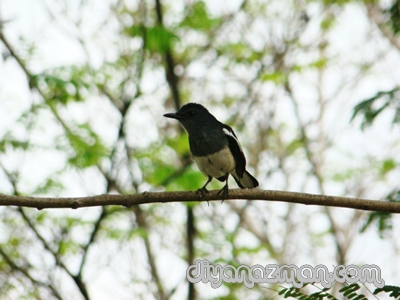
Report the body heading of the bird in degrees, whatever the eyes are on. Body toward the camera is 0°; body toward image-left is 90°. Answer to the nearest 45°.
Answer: approximately 45°
